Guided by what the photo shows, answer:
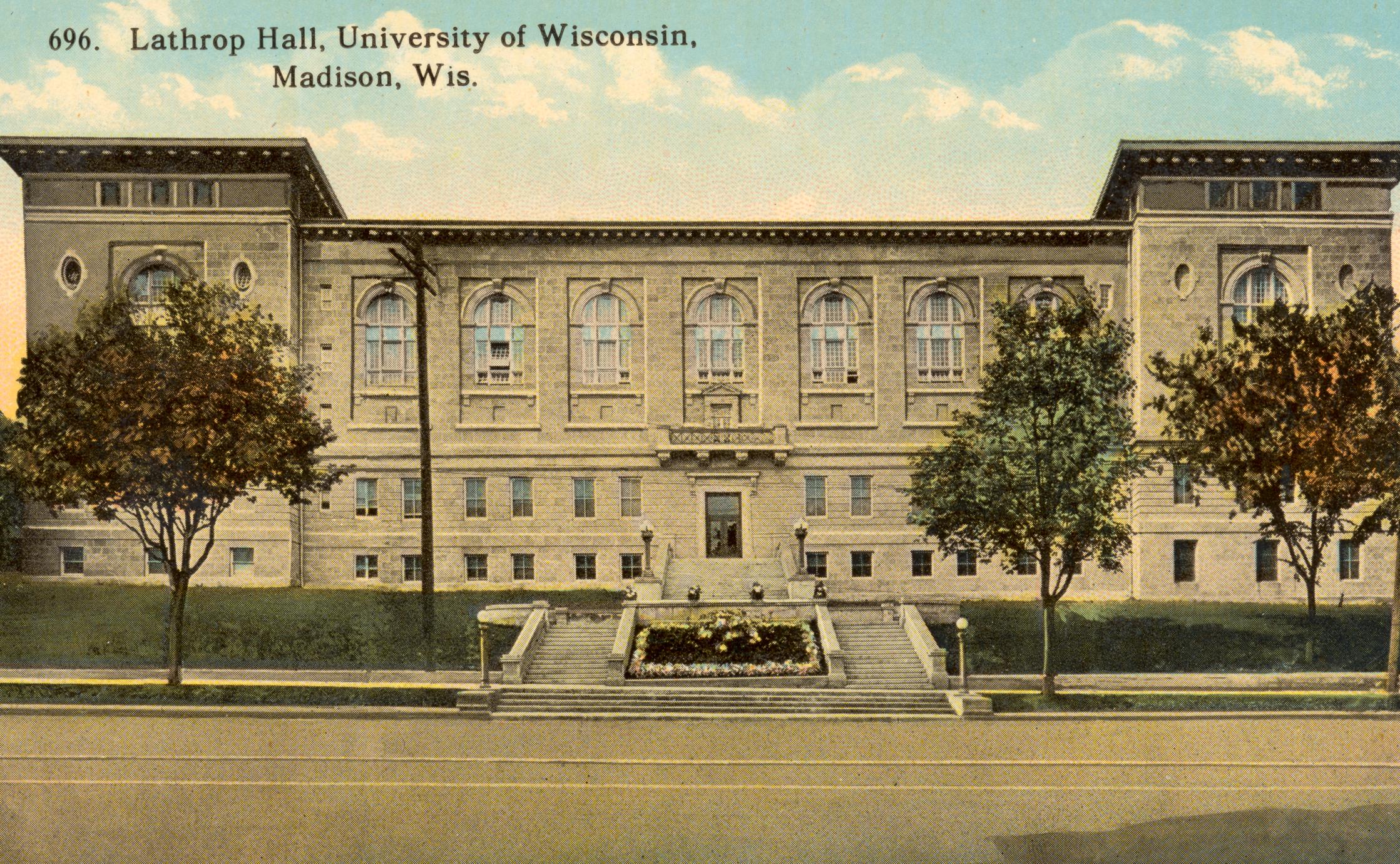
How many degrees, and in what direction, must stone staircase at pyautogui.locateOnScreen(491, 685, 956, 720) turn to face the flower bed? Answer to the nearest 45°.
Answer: approximately 180°

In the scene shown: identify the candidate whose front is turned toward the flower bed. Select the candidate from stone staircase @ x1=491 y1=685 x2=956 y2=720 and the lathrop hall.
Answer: the lathrop hall

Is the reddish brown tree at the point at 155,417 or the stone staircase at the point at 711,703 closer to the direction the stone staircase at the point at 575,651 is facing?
the stone staircase

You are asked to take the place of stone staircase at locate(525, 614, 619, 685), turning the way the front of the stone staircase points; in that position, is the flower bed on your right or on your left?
on your left

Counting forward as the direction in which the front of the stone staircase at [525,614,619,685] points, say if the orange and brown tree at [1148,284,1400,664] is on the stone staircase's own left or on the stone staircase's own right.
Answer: on the stone staircase's own left

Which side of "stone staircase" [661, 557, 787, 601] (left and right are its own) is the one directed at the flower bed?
front

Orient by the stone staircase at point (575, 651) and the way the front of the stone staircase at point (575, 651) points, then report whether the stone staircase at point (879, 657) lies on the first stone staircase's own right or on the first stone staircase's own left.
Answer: on the first stone staircase's own left

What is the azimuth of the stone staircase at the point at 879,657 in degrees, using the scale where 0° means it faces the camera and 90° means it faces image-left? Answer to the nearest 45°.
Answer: approximately 0°
